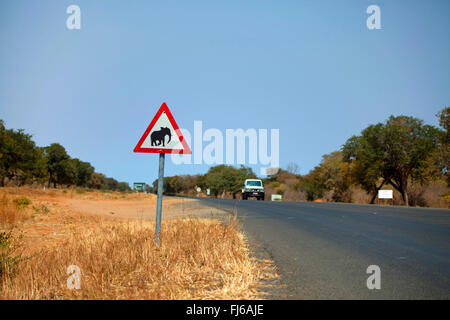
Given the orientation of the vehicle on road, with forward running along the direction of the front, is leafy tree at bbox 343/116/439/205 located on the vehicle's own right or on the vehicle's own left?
on the vehicle's own left

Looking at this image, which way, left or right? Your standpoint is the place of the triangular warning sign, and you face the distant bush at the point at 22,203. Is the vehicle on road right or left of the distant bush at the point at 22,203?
right

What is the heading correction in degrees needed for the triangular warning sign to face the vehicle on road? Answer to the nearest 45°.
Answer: approximately 180°

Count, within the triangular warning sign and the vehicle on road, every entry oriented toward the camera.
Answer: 2

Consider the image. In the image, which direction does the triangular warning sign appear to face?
toward the camera

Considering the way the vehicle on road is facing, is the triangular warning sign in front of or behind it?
in front

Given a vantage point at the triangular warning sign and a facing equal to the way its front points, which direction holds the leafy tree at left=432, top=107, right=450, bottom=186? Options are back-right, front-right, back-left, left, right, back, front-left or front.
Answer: back-left

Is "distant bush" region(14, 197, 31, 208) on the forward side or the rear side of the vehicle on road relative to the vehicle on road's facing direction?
on the forward side
